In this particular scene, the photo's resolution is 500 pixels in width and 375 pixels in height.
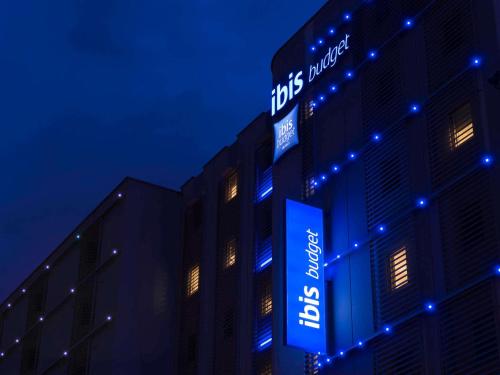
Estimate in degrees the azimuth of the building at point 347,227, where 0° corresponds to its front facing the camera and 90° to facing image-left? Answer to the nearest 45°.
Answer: approximately 45°
